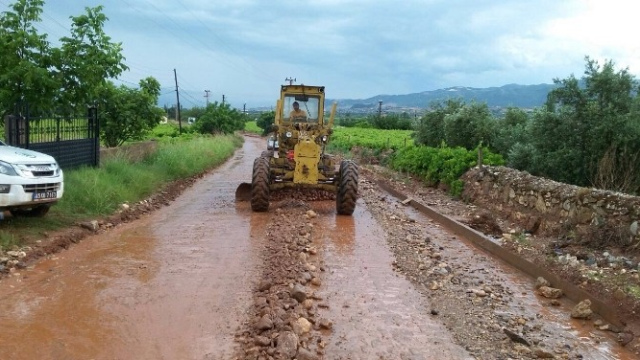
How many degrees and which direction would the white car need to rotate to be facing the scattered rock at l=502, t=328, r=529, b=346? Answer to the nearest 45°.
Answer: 0° — it already faces it

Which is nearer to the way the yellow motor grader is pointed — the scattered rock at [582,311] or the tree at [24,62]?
the scattered rock

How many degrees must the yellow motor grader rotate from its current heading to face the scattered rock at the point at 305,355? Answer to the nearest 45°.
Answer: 0° — it already faces it

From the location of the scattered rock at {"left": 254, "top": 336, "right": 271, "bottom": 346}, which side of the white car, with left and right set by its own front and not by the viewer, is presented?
front

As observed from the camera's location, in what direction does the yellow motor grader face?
facing the viewer

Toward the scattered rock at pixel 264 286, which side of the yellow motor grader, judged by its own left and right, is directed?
front

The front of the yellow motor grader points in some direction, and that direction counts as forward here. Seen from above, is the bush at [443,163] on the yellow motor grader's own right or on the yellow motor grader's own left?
on the yellow motor grader's own left

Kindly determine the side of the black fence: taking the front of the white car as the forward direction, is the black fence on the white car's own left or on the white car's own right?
on the white car's own left

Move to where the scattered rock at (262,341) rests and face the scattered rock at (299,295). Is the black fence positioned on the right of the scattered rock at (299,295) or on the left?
left

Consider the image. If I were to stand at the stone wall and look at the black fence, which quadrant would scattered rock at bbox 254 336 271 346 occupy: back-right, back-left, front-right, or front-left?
front-left

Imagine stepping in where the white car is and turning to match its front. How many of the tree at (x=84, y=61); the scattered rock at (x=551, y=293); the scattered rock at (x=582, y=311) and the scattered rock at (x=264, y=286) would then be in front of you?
3

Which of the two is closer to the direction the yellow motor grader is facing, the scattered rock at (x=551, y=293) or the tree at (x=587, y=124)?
the scattered rock

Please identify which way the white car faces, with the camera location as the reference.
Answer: facing the viewer and to the right of the viewer

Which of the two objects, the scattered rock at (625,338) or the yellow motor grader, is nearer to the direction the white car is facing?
the scattered rock

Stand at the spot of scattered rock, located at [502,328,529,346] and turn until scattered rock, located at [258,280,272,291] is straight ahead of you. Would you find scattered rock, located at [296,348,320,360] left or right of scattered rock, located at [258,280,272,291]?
left

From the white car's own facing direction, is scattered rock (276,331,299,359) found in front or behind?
in front

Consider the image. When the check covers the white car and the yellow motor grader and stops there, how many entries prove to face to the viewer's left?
0

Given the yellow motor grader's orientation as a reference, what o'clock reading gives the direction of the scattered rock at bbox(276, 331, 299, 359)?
The scattered rock is roughly at 12 o'clock from the yellow motor grader.

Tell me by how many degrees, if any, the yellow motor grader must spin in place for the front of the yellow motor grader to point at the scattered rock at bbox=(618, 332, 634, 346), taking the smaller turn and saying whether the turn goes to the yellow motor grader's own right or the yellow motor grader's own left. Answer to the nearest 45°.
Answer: approximately 45° to the yellow motor grader's own left
